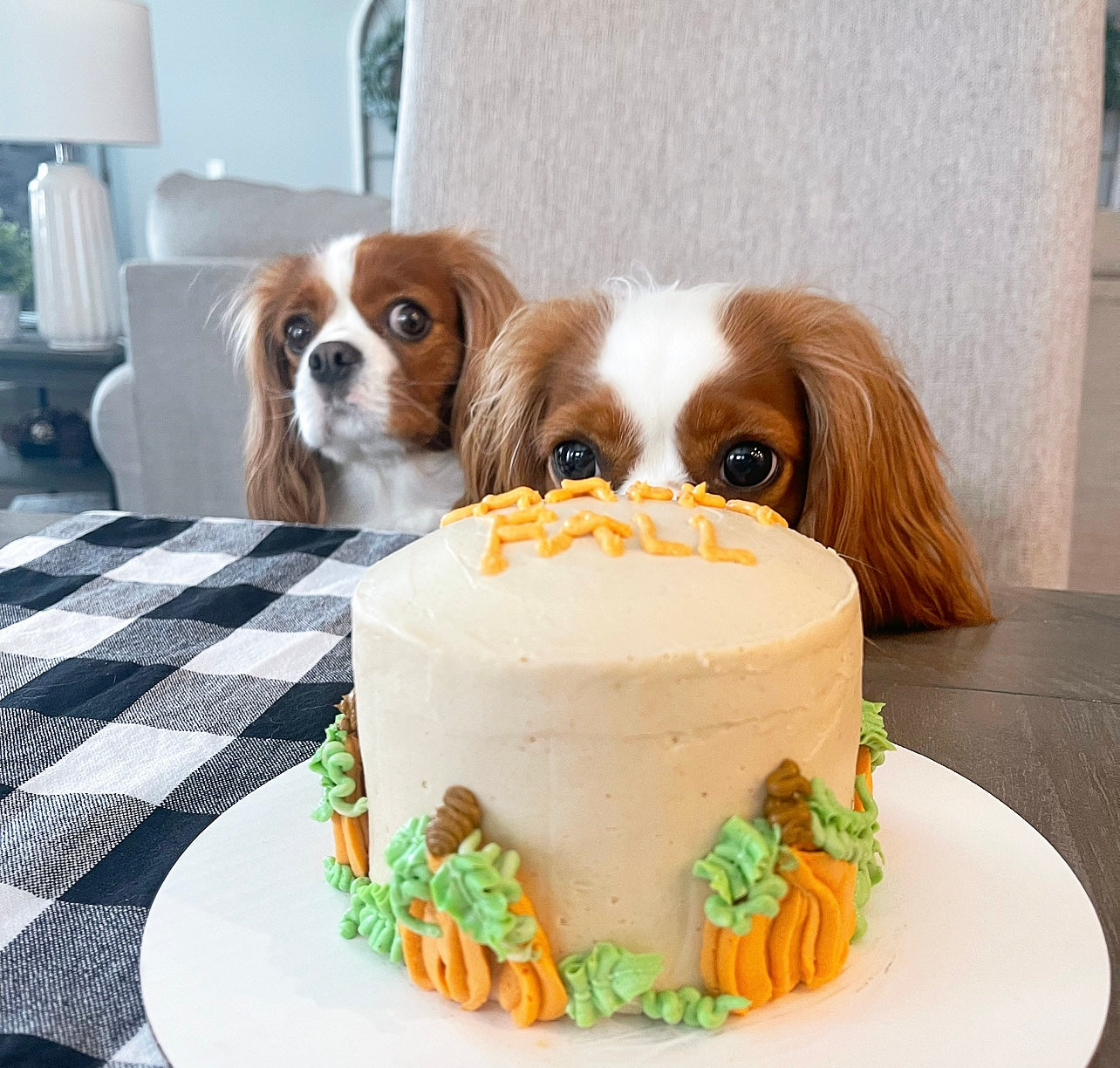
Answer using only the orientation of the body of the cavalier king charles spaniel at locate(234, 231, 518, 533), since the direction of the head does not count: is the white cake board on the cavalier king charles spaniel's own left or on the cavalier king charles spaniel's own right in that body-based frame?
on the cavalier king charles spaniel's own left

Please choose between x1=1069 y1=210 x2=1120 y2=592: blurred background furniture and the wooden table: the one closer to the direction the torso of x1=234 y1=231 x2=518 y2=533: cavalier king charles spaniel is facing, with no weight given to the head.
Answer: the wooden table

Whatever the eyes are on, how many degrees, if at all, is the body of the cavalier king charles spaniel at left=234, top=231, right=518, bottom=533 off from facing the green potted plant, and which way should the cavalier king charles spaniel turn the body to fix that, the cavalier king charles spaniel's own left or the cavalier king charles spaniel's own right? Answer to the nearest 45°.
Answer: approximately 90° to the cavalier king charles spaniel's own right

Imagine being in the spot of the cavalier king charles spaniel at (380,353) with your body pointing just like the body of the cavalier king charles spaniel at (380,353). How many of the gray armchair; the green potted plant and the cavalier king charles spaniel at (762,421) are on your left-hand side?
1

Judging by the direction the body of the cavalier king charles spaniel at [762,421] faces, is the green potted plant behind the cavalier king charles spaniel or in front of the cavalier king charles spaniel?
behind

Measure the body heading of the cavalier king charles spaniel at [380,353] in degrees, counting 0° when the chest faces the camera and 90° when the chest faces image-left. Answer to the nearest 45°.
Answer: approximately 45°

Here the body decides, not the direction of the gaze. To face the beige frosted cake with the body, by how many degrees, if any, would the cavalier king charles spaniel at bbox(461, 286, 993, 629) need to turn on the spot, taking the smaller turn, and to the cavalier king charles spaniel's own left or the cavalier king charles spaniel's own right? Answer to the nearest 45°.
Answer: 0° — it already faces it

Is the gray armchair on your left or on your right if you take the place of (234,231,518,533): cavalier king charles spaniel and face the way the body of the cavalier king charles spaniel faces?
on your right

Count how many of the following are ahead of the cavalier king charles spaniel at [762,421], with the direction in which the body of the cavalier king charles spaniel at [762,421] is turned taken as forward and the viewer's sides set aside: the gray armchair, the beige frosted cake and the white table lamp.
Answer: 1

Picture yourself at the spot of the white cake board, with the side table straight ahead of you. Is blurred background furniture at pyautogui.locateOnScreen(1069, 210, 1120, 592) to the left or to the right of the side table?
right
